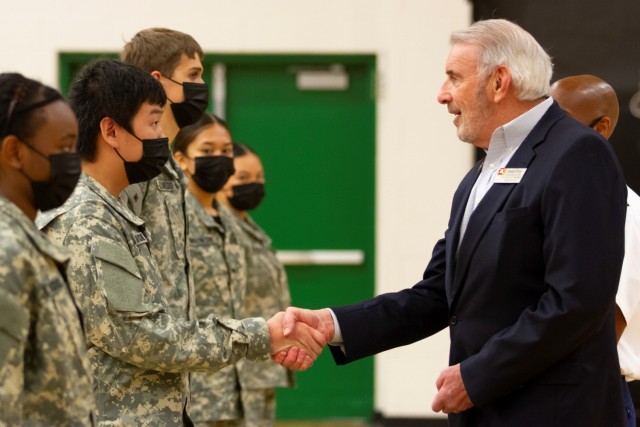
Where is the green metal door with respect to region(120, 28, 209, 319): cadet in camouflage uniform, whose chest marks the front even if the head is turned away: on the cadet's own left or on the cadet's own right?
on the cadet's own left

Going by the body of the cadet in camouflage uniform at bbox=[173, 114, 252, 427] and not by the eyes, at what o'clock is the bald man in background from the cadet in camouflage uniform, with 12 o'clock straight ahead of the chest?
The bald man in background is roughly at 12 o'clock from the cadet in camouflage uniform.

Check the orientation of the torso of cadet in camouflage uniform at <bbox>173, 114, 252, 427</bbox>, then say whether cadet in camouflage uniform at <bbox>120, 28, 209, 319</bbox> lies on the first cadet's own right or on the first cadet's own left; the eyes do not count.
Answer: on the first cadet's own right

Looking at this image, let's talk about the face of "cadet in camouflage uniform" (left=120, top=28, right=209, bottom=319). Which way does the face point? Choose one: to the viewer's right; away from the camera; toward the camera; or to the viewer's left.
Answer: to the viewer's right

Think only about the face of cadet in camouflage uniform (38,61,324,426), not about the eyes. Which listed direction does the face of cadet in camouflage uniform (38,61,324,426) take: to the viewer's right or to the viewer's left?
to the viewer's right

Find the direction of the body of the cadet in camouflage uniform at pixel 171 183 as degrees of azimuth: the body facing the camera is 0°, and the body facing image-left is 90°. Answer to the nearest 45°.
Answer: approximately 315°
